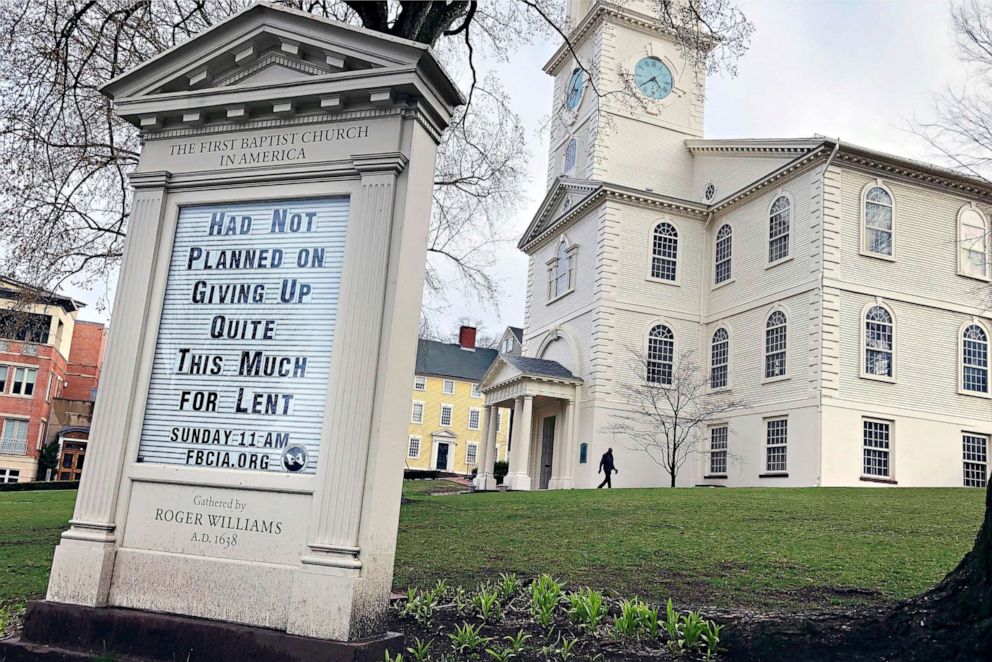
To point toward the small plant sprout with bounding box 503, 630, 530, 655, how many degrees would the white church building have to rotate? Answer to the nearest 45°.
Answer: approximately 45° to its left

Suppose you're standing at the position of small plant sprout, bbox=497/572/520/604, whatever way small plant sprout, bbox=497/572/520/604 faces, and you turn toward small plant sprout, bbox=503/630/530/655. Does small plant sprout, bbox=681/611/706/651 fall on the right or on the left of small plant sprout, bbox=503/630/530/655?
left

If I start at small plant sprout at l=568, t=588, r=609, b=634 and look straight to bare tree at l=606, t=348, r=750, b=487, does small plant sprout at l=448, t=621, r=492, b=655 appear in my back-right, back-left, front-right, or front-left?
back-left

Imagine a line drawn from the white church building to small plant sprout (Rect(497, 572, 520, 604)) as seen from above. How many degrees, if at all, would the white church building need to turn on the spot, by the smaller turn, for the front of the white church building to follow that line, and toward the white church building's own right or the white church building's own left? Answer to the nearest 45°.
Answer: approximately 45° to the white church building's own left

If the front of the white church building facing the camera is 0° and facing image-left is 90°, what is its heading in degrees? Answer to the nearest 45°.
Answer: approximately 45°
